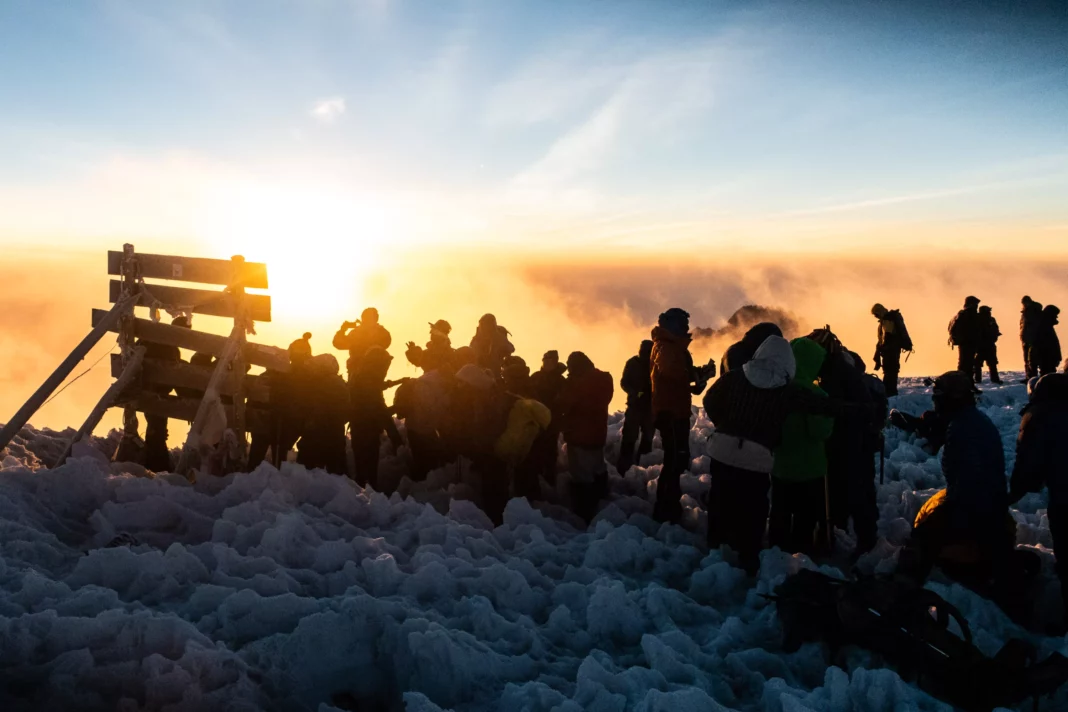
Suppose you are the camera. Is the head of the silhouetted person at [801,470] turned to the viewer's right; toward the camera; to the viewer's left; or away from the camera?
away from the camera

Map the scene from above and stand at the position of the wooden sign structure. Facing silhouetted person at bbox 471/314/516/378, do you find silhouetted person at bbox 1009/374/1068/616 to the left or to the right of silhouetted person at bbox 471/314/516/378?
right

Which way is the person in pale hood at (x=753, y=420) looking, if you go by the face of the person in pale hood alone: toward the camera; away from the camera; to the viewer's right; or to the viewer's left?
away from the camera

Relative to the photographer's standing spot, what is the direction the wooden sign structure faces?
facing away from the viewer and to the right of the viewer

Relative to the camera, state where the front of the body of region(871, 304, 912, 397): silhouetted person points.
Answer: to the viewer's left

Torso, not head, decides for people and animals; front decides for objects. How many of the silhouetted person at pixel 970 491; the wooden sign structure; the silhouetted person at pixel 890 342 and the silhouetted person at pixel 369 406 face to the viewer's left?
2

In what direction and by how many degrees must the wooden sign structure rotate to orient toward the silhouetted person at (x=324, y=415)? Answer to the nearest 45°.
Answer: approximately 90° to its right

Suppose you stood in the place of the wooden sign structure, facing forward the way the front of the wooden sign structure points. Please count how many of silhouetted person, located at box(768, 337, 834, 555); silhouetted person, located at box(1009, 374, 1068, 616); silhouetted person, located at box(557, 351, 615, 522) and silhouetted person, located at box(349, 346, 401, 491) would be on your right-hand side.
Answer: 4

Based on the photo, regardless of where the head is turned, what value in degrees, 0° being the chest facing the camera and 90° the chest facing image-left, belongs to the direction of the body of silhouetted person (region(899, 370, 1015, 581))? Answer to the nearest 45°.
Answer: approximately 90°
